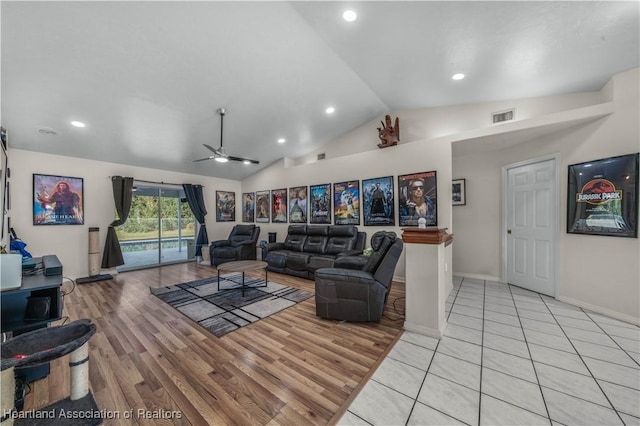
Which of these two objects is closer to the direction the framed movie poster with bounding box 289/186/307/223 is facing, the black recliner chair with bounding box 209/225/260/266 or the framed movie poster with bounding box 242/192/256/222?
the black recliner chair

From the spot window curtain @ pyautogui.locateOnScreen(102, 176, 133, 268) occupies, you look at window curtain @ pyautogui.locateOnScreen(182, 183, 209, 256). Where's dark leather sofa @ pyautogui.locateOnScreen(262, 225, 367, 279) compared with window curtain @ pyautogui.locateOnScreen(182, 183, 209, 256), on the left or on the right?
right

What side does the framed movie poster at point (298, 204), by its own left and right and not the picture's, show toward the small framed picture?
left

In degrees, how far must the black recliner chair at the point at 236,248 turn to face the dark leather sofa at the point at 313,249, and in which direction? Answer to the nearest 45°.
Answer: approximately 90° to its left

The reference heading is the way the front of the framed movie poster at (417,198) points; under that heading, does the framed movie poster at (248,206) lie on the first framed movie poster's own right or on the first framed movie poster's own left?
on the first framed movie poster's own right

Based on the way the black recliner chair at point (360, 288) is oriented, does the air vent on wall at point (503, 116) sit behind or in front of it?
behind

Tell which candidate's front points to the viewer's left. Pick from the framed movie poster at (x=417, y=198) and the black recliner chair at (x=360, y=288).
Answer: the black recliner chair

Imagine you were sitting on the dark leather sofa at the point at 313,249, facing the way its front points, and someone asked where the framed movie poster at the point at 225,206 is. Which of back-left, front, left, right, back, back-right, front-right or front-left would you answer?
right

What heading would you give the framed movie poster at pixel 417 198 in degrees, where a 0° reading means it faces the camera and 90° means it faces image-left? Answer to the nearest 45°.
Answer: approximately 0°

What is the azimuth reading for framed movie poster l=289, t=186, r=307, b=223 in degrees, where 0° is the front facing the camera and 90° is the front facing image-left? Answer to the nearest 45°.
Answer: approximately 45°

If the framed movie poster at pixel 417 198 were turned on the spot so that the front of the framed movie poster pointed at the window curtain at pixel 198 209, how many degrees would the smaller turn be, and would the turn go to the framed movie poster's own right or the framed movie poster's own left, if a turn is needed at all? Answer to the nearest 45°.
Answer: approximately 90° to the framed movie poster's own right

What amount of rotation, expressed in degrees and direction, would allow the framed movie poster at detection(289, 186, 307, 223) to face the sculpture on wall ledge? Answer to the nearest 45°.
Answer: approximately 90° to its left

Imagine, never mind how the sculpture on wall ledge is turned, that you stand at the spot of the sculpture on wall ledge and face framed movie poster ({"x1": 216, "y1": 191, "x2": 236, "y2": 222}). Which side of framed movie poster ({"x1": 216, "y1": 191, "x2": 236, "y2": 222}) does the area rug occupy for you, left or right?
left

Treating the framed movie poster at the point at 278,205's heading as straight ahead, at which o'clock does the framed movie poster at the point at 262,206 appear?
the framed movie poster at the point at 262,206 is roughly at 3 o'clock from the framed movie poster at the point at 278,205.

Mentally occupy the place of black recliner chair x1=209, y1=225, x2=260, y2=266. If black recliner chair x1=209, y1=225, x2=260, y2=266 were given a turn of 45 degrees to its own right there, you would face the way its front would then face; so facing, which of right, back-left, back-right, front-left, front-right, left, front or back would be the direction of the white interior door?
back-left

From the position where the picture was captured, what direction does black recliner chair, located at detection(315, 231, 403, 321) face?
facing to the left of the viewer
